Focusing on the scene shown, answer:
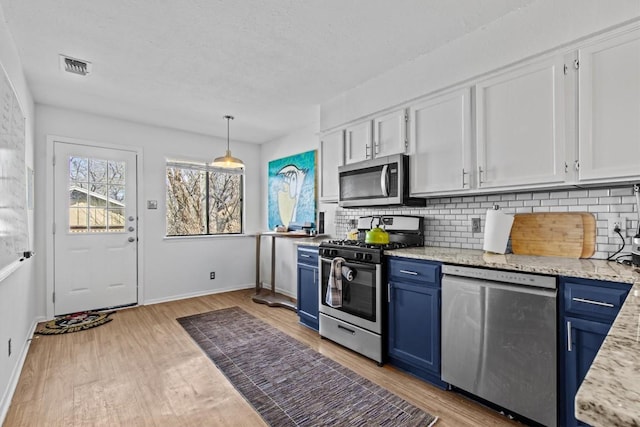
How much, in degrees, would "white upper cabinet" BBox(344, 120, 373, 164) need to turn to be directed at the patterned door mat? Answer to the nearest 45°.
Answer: approximately 45° to its right

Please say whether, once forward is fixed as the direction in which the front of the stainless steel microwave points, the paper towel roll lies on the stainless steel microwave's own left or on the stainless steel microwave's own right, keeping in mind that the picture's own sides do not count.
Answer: on the stainless steel microwave's own left

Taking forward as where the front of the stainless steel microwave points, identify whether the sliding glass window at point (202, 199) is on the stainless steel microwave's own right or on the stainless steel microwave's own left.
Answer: on the stainless steel microwave's own right

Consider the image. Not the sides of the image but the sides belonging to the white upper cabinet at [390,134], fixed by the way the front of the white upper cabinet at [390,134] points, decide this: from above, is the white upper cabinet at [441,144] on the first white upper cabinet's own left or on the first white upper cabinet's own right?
on the first white upper cabinet's own left

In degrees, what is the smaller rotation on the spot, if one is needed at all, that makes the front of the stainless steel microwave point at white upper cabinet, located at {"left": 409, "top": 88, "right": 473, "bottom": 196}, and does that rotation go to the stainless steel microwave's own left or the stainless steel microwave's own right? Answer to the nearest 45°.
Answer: approximately 90° to the stainless steel microwave's own left
